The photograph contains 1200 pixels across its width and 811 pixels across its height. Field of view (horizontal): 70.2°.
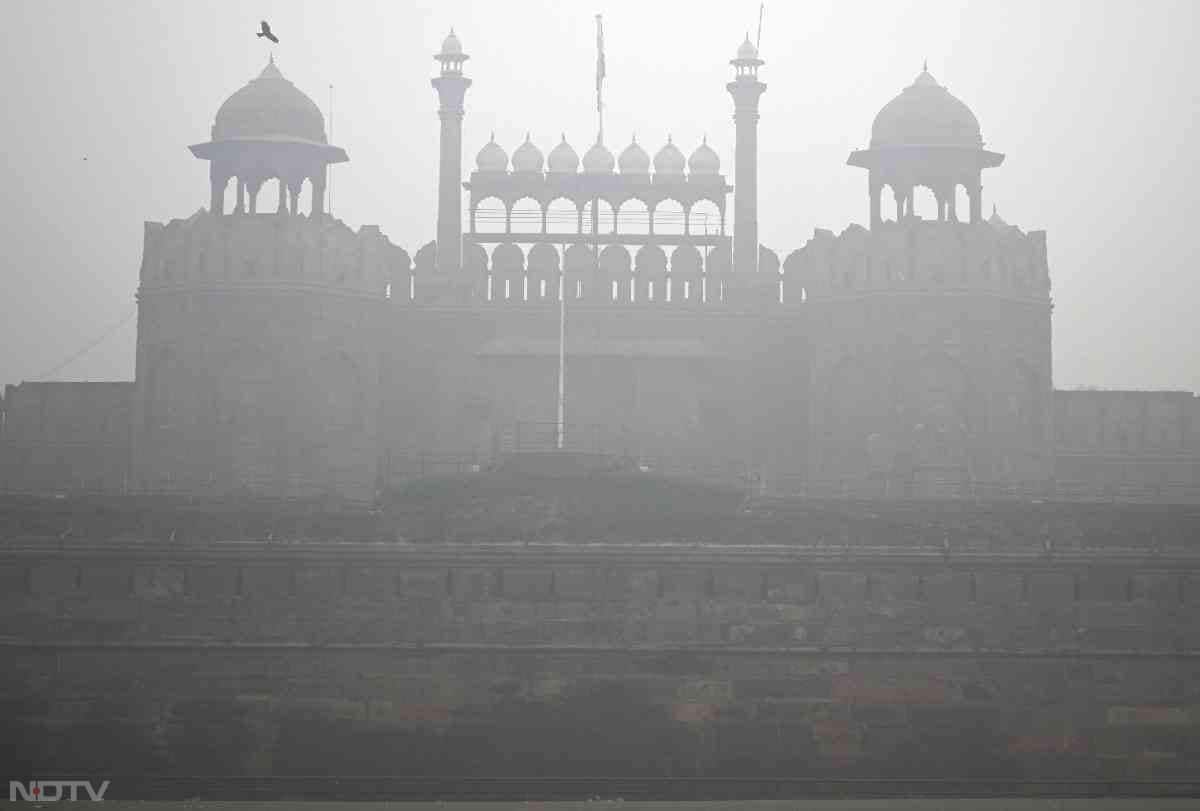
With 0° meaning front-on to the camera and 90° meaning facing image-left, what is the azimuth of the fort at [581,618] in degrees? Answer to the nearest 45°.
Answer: approximately 0°
